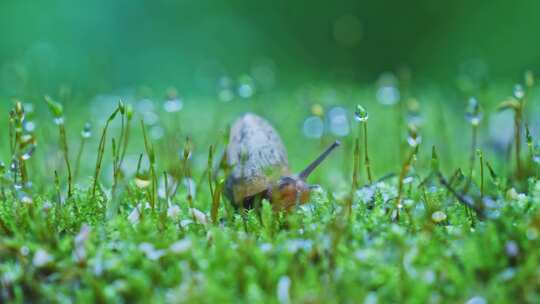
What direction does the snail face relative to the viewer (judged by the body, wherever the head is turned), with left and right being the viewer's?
facing to the right of the viewer

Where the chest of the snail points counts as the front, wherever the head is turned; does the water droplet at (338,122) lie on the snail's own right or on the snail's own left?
on the snail's own left

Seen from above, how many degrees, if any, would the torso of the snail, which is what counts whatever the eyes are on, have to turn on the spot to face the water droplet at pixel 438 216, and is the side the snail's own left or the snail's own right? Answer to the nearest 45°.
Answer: approximately 45° to the snail's own right

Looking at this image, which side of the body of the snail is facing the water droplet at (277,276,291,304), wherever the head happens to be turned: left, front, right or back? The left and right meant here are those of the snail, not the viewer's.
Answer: right

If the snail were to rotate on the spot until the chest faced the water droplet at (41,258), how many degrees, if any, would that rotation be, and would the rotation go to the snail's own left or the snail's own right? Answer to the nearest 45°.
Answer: approximately 135° to the snail's own right

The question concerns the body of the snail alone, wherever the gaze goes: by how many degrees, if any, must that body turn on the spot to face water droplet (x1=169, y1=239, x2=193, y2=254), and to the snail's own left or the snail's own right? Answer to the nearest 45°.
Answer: approximately 90° to the snail's own right

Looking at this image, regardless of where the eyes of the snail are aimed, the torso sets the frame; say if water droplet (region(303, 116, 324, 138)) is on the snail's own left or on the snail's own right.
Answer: on the snail's own left
